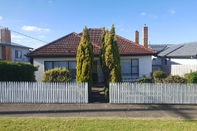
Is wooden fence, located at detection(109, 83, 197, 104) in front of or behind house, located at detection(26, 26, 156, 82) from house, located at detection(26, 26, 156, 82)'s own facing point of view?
in front

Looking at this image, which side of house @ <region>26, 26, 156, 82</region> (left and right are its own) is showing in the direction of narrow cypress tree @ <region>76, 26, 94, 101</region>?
front

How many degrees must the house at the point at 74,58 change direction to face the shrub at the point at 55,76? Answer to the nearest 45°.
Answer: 0° — it already faces it

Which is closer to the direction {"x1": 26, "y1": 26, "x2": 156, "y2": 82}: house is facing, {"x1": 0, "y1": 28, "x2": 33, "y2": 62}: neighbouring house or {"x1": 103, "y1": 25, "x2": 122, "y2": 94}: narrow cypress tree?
the narrow cypress tree

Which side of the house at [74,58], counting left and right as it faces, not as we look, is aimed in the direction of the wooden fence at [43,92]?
front

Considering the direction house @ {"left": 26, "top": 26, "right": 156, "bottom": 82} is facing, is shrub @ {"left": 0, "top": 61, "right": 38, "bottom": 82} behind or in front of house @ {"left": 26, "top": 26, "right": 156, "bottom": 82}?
in front

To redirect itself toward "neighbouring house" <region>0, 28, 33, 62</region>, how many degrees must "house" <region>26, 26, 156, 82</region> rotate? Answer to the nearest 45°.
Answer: approximately 135° to its right

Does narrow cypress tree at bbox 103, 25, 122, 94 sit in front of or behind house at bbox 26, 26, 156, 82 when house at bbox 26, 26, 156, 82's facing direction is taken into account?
in front
